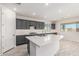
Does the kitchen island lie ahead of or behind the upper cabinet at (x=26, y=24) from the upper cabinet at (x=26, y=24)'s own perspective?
ahead

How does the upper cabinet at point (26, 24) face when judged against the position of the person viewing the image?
facing the viewer and to the right of the viewer
